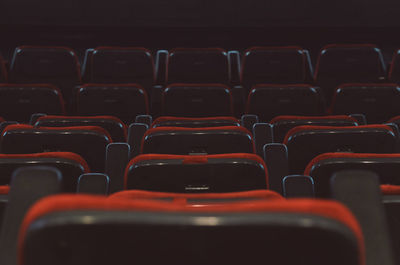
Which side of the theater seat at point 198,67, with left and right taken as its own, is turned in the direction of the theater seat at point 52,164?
back

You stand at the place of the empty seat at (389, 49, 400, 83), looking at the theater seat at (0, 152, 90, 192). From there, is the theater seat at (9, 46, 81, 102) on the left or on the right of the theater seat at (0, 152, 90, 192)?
right

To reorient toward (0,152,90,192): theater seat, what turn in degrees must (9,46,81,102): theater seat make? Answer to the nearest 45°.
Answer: approximately 180°

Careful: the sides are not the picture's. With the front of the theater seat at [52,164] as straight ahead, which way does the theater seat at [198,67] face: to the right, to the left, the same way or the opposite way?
the same way

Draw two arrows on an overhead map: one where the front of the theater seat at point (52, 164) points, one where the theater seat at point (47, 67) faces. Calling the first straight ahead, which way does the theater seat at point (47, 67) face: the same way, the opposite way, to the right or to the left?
the same way

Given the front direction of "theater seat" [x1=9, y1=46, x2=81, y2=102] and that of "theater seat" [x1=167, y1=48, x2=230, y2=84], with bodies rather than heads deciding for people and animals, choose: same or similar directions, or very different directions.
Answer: same or similar directions

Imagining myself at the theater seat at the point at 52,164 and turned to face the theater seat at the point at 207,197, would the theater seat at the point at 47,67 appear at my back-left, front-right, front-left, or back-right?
back-left

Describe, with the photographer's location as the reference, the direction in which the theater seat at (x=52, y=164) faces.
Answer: facing away from the viewer

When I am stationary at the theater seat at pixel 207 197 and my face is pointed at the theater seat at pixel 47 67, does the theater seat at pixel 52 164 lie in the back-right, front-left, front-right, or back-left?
front-left

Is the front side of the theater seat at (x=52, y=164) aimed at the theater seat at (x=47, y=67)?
yes

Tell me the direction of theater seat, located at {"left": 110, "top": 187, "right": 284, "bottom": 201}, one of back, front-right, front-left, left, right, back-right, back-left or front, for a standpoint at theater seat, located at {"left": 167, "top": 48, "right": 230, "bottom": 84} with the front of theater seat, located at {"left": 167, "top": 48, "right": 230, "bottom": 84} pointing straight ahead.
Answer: back

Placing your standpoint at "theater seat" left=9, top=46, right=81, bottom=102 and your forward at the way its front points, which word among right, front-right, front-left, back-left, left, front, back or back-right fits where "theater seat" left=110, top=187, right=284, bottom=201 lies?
back

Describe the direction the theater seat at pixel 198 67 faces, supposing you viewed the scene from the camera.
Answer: facing away from the viewer
